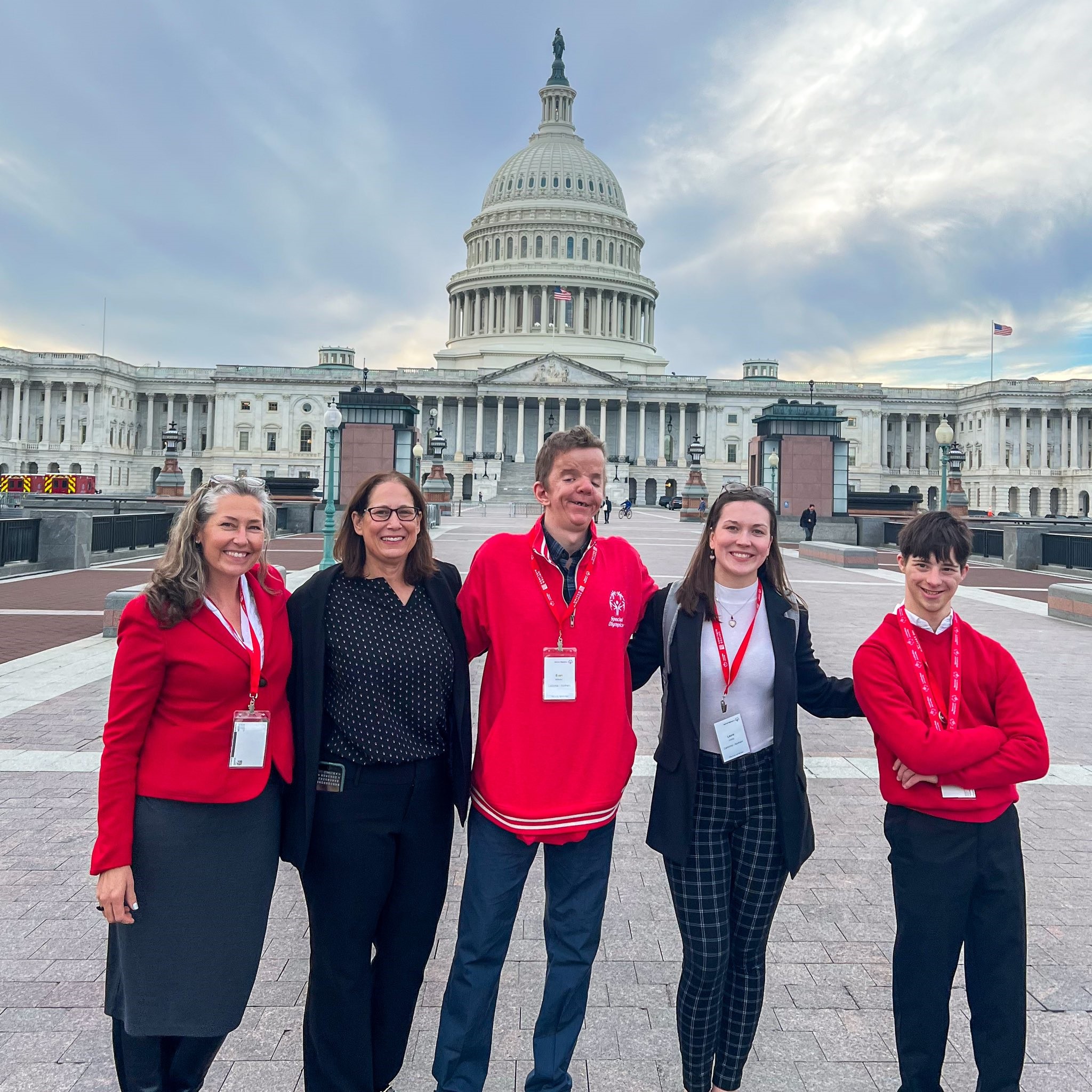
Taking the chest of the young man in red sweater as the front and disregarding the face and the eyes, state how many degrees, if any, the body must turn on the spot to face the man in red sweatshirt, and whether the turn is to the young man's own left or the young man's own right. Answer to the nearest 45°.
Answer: approximately 90° to the young man's own right

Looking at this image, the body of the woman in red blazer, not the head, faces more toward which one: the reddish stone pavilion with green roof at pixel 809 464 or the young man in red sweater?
the young man in red sweater

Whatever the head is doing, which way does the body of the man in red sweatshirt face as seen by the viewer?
toward the camera

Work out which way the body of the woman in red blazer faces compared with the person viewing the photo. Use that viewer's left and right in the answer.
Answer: facing the viewer and to the right of the viewer

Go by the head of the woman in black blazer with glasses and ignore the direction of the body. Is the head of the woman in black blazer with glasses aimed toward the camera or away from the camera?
toward the camera

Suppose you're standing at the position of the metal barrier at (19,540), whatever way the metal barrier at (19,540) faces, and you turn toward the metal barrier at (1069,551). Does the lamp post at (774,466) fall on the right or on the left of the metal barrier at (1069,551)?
left

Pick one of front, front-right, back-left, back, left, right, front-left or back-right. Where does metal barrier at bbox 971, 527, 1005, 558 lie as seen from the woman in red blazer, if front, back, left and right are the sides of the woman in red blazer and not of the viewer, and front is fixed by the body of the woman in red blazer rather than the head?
left

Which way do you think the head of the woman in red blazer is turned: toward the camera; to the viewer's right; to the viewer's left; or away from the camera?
toward the camera

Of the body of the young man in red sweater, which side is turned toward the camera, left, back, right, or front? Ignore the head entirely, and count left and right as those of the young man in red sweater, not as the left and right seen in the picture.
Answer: front

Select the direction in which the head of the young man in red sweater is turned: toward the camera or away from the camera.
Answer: toward the camera

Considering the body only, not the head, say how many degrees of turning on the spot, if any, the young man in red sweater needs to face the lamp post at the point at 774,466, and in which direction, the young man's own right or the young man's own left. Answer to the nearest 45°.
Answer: approximately 180°

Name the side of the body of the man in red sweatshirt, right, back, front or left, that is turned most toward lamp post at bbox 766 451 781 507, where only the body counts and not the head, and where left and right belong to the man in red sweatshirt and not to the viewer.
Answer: back

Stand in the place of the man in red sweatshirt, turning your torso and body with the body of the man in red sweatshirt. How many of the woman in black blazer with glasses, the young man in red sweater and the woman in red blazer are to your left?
1

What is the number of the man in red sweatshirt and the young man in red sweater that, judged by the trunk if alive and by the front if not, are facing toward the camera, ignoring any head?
2

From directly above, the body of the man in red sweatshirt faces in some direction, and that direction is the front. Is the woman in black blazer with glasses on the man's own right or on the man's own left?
on the man's own right

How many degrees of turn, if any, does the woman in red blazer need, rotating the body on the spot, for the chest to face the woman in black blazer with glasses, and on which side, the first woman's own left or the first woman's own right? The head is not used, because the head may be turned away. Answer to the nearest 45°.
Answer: approximately 45° to the first woman's own left
